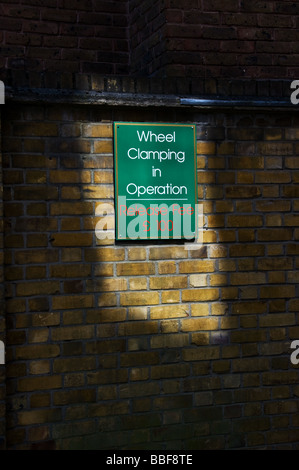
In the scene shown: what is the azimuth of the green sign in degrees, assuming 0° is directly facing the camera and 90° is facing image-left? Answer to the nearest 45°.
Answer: approximately 0°
